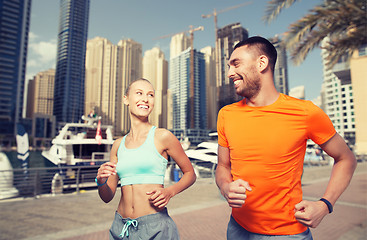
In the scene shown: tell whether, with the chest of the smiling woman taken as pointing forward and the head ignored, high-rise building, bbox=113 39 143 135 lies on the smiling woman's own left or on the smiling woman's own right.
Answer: on the smiling woman's own right

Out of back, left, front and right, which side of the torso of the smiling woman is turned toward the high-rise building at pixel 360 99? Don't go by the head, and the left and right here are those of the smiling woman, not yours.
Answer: back

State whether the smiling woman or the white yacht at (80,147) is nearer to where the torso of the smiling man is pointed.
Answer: the smiling woman

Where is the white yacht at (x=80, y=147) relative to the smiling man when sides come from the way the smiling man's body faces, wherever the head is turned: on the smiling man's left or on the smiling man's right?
on the smiling man's right

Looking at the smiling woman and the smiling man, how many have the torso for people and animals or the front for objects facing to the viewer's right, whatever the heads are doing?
0

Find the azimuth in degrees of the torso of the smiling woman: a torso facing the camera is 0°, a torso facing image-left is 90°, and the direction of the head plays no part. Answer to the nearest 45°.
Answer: approximately 45°

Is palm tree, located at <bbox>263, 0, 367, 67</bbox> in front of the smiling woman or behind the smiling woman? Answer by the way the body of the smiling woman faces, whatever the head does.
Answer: behind

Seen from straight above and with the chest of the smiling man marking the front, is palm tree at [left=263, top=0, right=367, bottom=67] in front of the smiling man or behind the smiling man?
behind

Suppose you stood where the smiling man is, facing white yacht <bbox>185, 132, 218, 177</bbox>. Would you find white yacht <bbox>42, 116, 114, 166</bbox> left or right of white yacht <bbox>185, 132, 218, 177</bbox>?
left

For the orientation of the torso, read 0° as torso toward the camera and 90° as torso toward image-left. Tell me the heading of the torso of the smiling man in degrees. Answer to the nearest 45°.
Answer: approximately 45°

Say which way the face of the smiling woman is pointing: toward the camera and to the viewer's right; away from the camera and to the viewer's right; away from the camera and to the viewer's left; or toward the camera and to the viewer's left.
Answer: toward the camera and to the viewer's right
